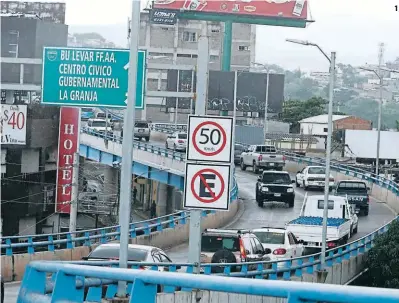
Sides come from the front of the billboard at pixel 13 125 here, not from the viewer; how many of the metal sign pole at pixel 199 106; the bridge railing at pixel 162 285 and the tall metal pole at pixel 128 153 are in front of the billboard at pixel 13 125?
3

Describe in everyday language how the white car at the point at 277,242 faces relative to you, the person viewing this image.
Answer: facing away from the viewer and to the right of the viewer

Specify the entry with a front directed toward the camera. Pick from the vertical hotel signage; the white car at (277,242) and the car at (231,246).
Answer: the vertical hotel signage

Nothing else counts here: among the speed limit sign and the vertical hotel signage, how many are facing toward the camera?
2

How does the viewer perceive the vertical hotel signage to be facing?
facing the viewer

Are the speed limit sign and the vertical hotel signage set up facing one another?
no

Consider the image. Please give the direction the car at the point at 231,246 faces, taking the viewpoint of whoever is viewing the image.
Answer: facing away from the viewer and to the right of the viewer

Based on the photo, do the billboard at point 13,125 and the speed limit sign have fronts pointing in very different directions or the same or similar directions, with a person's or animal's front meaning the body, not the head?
same or similar directions

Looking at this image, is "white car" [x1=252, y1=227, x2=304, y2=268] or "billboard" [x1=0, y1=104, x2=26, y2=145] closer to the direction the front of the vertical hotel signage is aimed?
the white car

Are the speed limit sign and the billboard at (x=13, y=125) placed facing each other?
no

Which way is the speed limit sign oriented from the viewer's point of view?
toward the camera

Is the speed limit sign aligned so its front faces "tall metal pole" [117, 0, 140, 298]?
no

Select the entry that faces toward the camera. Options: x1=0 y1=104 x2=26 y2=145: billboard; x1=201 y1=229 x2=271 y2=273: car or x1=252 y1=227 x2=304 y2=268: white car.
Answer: the billboard

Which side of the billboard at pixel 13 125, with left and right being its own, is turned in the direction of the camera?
front

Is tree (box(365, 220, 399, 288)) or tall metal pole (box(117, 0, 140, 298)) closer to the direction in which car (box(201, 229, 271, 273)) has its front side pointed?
the tree

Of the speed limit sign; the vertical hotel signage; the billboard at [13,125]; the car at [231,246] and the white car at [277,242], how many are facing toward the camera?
3
